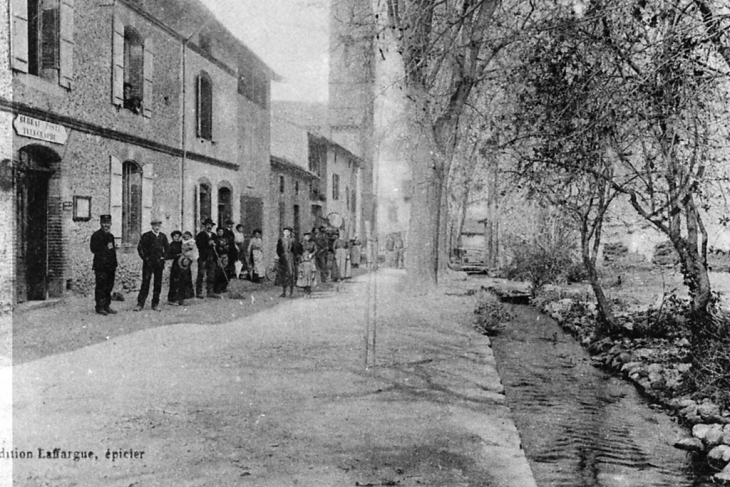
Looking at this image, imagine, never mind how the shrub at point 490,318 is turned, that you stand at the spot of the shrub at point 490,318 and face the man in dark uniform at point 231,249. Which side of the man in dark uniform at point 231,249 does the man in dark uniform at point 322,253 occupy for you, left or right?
right

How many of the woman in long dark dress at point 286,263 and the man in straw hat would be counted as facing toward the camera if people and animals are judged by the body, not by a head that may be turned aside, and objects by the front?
2

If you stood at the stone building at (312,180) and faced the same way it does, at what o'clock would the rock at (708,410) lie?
The rock is roughly at 3 o'clock from the stone building.

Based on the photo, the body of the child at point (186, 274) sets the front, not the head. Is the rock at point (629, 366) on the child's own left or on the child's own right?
on the child's own left

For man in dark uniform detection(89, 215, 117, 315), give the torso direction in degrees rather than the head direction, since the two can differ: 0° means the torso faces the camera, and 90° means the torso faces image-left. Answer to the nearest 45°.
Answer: approximately 315°

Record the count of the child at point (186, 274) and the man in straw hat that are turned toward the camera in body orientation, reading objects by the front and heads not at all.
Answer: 2

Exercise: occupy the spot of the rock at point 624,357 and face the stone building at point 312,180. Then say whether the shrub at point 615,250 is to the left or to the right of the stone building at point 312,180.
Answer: right

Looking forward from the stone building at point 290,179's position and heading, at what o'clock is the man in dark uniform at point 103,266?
The man in dark uniform is roughly at 2 o'clock from the stone building.

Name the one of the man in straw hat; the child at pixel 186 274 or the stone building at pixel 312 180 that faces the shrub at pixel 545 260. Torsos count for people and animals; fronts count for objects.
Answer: the stone building

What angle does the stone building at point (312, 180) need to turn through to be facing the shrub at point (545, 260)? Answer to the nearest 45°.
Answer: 0° — it already faces it

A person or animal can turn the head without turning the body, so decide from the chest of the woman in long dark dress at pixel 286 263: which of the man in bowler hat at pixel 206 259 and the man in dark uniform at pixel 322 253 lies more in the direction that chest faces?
the man in bowler hat

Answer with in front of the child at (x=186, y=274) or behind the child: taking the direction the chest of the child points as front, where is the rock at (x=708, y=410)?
in front
